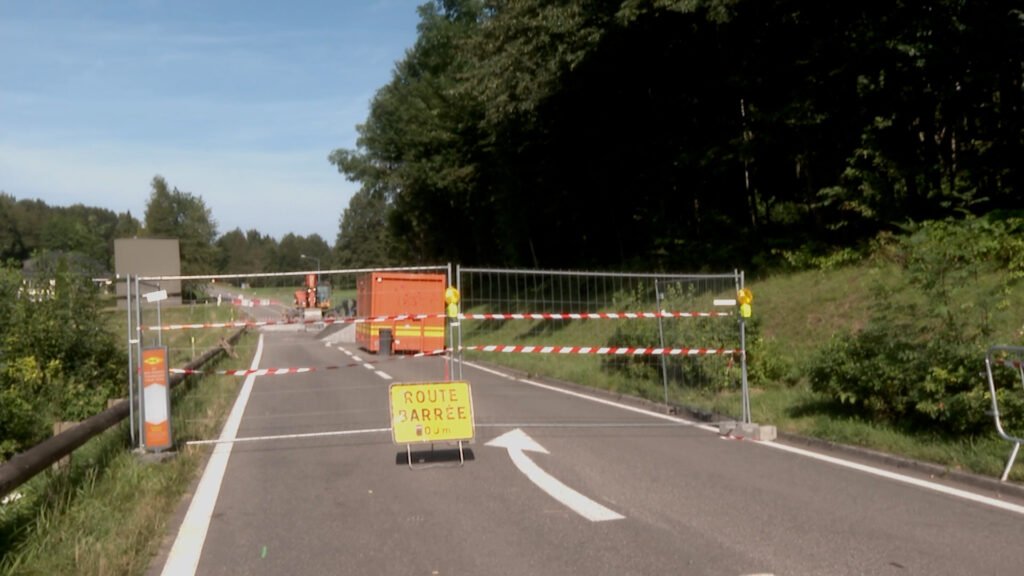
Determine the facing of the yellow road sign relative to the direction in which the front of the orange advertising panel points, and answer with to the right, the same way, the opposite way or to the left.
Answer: the same way

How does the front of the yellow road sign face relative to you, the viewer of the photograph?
facing the viewer

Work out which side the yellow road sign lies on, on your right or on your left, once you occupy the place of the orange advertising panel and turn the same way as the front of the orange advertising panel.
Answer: on your left

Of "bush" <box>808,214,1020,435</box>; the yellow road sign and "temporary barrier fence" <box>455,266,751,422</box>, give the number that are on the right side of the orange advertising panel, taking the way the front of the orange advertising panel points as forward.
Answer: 0

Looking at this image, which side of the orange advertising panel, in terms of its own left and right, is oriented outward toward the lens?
front

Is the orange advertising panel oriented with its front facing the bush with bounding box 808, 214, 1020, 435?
no

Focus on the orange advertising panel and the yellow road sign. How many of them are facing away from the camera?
0

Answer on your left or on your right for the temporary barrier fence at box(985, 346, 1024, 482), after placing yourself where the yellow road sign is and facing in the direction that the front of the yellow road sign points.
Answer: on your left

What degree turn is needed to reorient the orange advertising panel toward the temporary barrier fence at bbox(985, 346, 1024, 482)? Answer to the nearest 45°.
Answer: approximately 45° to its left

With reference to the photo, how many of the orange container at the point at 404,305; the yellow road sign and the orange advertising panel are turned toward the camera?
3

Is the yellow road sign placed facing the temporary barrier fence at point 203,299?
no

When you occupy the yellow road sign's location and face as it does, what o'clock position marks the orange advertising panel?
The orange advertising panel is roughly at 3 o'clock from the yellow road sign.

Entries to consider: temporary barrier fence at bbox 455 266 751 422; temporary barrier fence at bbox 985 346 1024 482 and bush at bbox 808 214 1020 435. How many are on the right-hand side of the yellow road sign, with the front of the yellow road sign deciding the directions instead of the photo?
0
